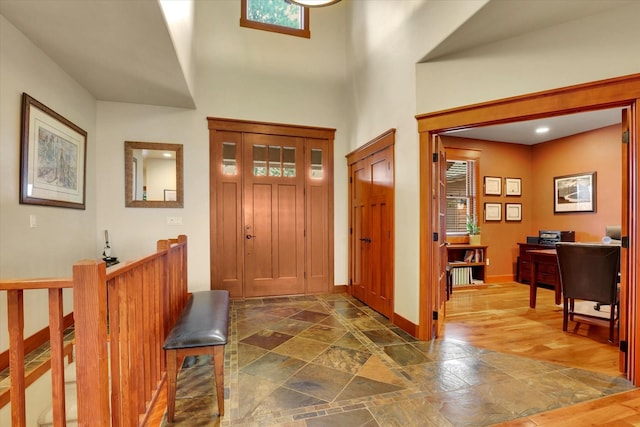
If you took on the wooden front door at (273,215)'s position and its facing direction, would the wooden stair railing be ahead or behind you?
ahead

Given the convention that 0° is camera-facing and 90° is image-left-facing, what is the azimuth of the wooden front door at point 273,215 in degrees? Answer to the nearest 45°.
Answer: approximately 0°

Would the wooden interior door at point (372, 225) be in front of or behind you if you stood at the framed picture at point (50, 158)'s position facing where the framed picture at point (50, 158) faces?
in front

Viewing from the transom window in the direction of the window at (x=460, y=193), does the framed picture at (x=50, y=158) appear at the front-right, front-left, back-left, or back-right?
back-right

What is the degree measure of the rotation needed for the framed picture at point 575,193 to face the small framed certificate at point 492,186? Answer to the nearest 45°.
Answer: approximately 45° to its right
